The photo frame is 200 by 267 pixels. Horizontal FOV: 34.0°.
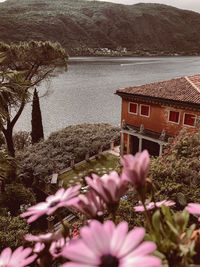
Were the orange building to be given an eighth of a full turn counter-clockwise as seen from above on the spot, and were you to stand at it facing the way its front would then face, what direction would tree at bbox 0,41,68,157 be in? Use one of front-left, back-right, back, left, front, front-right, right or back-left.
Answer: right

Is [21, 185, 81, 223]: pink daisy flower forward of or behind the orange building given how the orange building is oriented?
forward

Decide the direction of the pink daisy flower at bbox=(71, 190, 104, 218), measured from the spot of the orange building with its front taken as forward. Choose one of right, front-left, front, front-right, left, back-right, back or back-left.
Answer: front-left

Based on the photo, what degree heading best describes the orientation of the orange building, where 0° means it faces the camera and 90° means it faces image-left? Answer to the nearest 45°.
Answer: approximately 45°

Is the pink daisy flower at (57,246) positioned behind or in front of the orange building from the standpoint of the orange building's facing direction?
in front

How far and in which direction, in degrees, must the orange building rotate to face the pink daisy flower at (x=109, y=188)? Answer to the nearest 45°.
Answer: approximately 45° to its left
